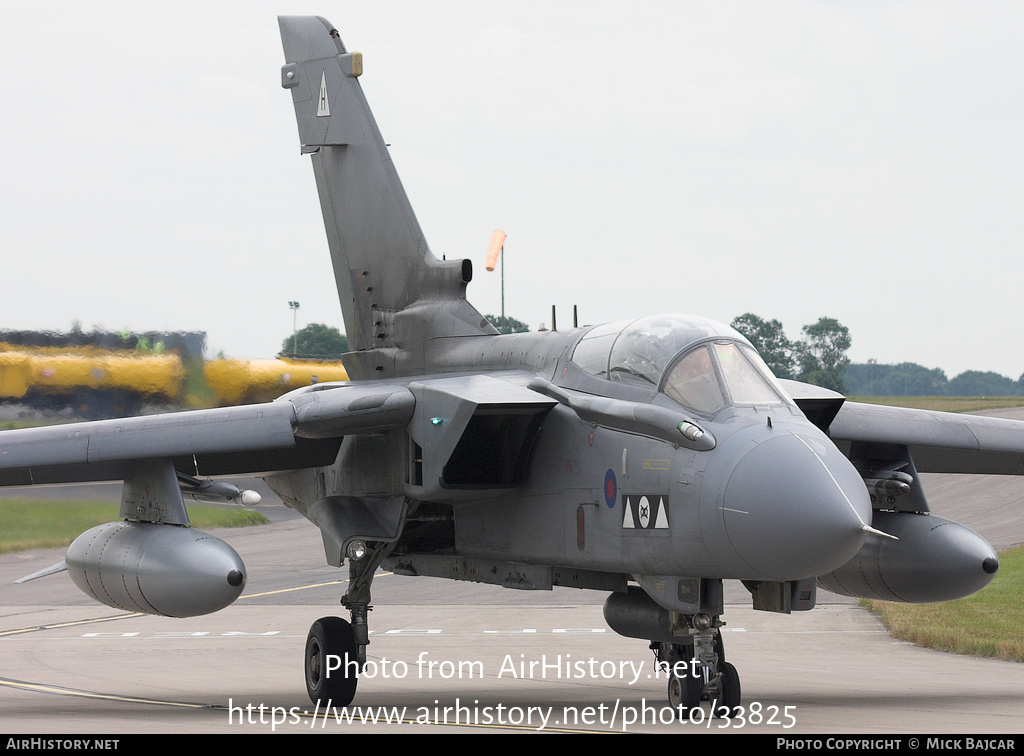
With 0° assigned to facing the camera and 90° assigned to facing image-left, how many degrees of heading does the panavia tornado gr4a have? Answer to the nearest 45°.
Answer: approximately 315°

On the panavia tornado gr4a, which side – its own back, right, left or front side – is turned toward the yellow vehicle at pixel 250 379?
back

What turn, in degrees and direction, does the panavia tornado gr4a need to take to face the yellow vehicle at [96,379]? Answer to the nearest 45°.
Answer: approximately 180°
